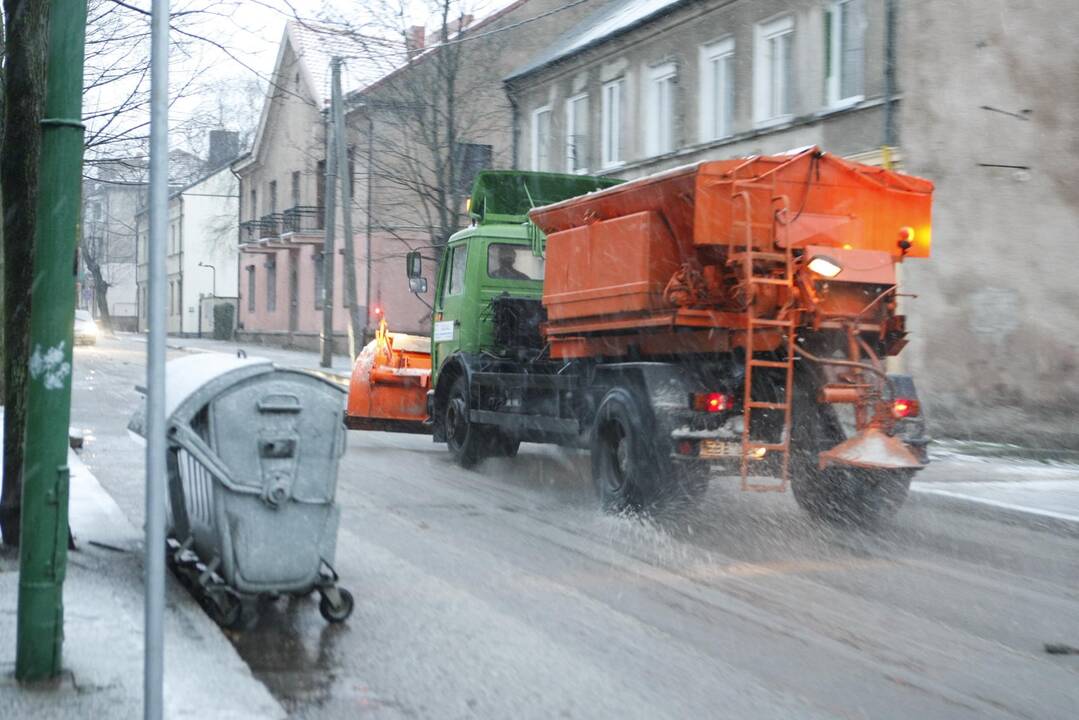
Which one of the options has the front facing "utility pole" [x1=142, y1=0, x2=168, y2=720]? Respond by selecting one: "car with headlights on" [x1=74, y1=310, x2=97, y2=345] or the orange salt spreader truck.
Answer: the car with headlights on

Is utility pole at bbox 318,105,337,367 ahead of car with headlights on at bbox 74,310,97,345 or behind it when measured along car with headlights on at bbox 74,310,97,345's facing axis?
ahead

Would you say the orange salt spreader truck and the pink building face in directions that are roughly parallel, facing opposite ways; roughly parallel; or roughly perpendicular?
roughly perpendicular

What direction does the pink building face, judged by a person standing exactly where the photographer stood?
facing the viewer and to the left of the viewer

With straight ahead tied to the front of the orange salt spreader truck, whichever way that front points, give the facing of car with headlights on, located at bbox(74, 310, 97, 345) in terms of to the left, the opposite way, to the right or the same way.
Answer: the opposite way

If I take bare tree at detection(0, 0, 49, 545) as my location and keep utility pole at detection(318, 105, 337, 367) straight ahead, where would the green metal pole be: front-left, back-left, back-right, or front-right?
back-right

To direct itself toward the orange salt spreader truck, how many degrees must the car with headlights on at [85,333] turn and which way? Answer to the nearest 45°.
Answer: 0° — it already faces it

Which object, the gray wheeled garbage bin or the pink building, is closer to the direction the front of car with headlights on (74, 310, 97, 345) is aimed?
the gray wheeled garbage bin

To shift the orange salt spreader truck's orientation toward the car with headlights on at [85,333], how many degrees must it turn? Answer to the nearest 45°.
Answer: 0° — it already faces it

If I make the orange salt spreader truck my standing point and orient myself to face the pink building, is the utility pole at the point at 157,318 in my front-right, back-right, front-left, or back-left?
back-left

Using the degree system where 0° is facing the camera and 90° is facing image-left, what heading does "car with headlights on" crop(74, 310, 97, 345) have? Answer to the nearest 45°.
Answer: approximately 0°

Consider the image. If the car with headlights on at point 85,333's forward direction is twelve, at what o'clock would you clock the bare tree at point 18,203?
The bare tree is roughly at 12 o'clock from the car with headlights on.

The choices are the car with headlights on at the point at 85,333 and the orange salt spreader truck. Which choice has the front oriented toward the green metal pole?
the car with headlights on
